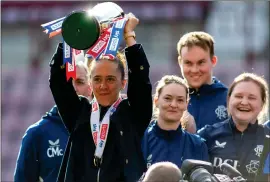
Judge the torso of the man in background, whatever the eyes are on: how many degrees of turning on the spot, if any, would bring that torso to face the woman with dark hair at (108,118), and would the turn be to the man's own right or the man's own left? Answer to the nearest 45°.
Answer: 0° — they already face them

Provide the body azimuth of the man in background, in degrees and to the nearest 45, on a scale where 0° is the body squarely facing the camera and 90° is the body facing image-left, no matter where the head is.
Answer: approximately 45°

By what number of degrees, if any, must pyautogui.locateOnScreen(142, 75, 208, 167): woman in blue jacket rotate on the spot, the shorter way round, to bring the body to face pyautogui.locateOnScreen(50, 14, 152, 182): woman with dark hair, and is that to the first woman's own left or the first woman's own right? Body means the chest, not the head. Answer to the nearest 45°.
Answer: approximately 45° to the first woman's own right

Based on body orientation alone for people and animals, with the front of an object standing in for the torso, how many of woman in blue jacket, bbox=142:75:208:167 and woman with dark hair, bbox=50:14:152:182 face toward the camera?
2

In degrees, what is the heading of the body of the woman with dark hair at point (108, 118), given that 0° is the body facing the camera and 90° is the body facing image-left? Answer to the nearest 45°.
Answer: approximately 0°
